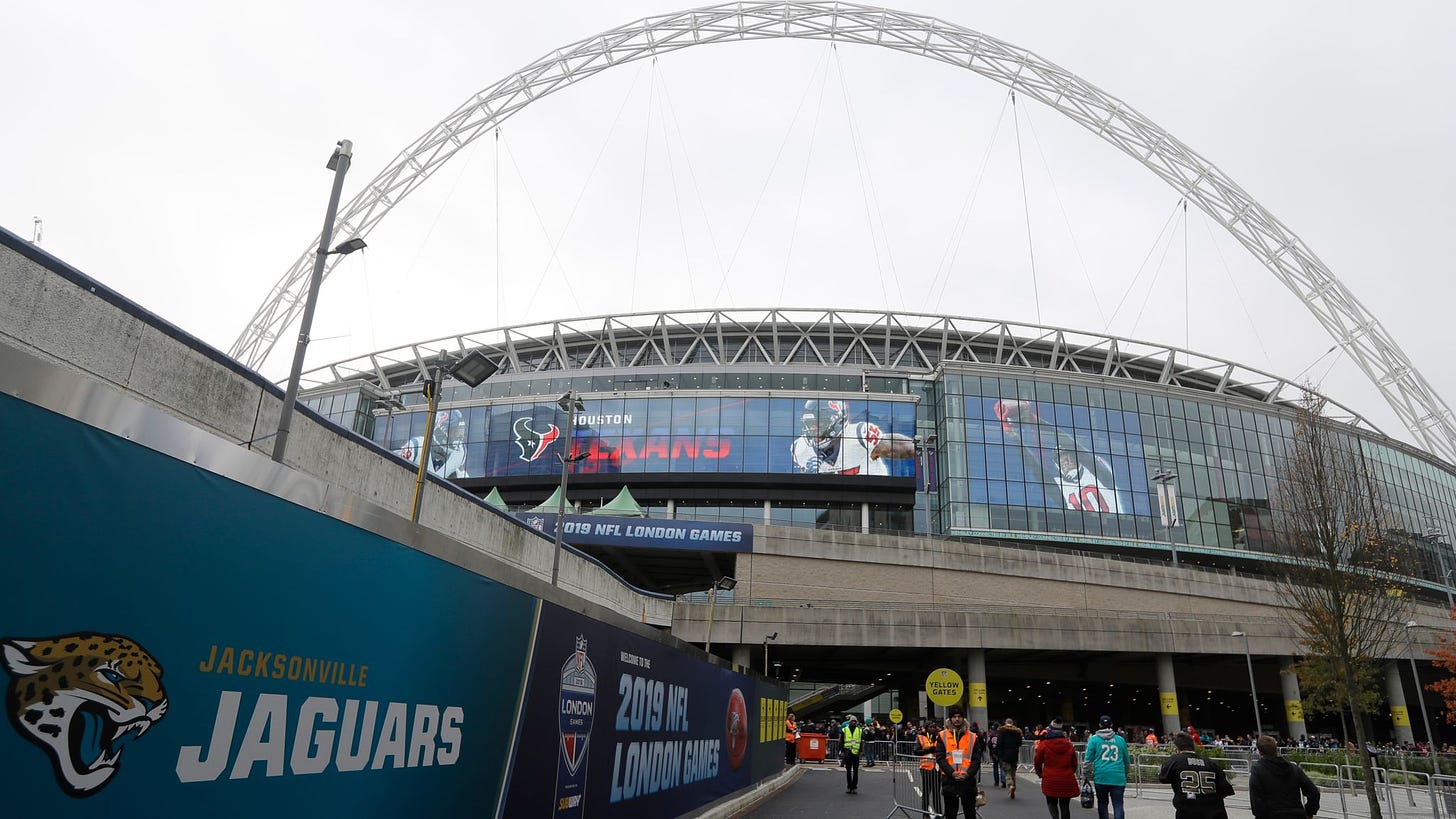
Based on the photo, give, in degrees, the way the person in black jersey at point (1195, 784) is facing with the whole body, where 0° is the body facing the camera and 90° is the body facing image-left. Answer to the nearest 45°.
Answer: approximately 180°

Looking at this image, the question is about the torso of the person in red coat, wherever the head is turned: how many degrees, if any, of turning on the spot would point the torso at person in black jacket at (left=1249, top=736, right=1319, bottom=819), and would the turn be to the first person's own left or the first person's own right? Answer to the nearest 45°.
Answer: approximately 135° to the first person's own right

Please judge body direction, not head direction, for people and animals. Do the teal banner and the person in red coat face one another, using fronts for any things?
no

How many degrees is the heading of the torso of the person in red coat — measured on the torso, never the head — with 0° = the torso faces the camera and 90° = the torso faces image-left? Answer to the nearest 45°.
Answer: approximately 180°

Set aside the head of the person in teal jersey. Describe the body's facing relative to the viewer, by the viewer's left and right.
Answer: facing away from the viewer

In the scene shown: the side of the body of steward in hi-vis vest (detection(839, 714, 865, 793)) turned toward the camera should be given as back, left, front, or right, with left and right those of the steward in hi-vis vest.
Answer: front

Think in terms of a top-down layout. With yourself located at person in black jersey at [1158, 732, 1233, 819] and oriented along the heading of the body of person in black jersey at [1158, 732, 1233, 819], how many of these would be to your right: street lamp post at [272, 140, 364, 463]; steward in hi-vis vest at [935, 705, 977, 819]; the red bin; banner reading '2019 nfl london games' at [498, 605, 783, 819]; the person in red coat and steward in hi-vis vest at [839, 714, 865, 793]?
0

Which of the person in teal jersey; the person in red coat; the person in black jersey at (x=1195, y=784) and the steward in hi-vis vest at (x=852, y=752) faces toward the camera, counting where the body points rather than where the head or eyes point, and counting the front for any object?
the steward in hi-vis vest

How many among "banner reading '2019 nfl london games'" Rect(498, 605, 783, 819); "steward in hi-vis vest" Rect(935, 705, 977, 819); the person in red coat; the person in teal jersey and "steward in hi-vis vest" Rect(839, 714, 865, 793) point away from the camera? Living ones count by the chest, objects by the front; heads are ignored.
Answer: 2

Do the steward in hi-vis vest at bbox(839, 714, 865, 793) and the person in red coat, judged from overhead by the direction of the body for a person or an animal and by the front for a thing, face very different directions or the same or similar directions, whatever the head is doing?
very different directions

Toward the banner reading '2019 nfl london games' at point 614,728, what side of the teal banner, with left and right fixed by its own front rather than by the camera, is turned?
left

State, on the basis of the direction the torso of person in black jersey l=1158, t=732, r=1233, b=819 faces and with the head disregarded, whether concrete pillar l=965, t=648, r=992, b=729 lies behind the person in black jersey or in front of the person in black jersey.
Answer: in front

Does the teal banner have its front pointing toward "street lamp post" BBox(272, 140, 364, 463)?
no

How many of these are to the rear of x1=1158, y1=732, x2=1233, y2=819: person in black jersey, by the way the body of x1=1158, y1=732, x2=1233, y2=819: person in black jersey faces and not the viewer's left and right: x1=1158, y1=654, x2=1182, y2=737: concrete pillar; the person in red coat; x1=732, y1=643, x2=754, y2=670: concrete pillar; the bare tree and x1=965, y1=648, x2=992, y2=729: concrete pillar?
0

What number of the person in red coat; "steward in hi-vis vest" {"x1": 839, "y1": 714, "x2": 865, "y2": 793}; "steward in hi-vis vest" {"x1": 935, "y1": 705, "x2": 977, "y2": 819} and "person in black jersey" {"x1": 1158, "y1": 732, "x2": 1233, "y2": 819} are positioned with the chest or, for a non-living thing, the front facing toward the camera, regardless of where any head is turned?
2

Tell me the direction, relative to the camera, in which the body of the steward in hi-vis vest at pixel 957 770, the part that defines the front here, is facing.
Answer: toward the camera

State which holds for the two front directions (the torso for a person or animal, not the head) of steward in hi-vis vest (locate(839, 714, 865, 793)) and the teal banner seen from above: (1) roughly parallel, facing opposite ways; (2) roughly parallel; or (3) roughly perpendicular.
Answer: roughly perpendicular

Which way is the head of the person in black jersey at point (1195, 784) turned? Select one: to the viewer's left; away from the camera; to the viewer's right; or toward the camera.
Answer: away from the camera

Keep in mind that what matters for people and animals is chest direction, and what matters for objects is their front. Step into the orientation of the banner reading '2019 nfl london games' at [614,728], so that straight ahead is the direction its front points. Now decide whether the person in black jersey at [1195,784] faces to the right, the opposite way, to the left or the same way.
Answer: to the left
